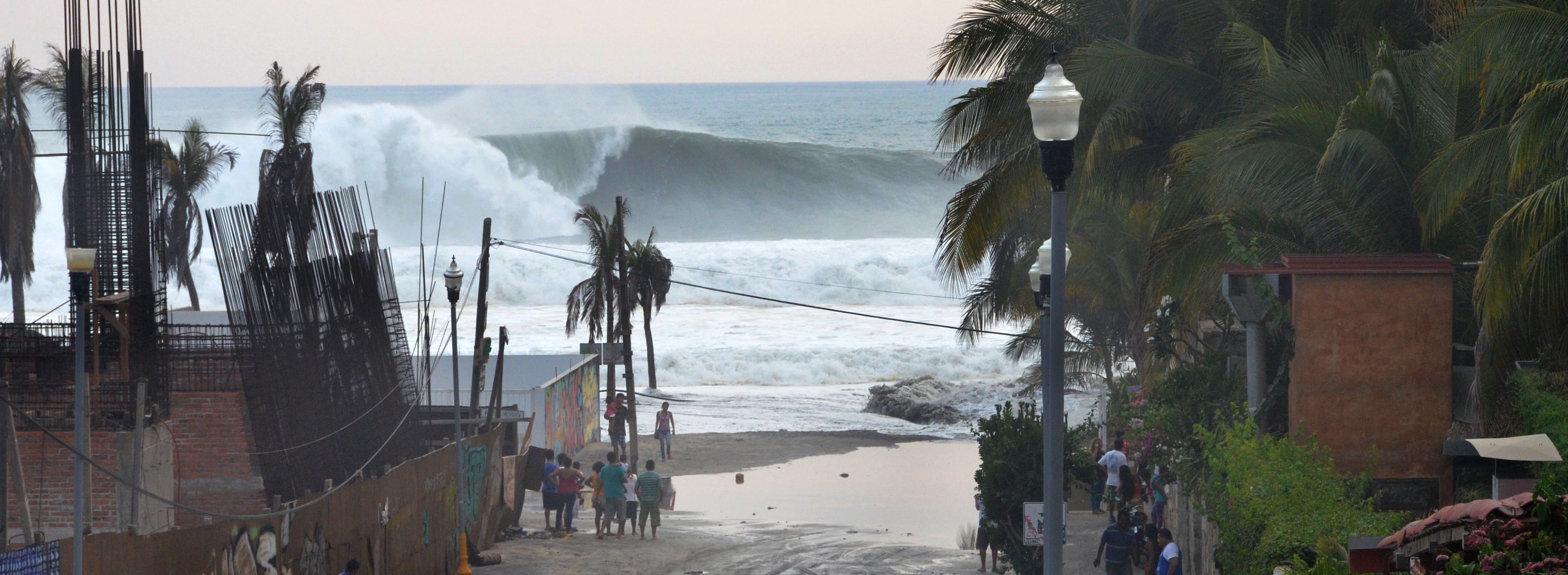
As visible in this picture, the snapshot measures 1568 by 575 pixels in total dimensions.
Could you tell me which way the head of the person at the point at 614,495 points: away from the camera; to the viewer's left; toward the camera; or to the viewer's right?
away from the camera

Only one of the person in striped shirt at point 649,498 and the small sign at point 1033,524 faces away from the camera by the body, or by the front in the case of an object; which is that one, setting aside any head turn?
the person in striped shirt

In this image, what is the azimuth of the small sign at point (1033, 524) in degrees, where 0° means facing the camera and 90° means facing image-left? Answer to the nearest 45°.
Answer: approximately 0°

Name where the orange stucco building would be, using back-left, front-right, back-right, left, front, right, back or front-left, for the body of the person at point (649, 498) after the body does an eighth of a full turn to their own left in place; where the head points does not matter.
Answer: back

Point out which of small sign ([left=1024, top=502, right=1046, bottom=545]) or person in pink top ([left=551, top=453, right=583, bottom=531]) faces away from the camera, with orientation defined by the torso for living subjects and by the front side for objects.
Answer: the person in pink top

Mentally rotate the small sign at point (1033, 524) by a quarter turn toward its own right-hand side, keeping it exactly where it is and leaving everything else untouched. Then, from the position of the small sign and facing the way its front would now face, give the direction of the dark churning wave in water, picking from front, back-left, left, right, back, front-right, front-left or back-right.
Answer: right

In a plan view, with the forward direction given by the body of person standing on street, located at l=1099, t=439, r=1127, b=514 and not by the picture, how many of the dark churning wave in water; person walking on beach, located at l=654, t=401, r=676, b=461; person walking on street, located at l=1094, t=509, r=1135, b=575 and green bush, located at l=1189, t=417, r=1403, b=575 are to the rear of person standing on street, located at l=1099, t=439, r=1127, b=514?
2

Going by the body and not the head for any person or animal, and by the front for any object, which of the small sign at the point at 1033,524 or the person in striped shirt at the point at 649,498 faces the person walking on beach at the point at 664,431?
the person in striped shirt

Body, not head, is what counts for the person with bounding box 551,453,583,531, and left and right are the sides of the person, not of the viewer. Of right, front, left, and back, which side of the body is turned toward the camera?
back

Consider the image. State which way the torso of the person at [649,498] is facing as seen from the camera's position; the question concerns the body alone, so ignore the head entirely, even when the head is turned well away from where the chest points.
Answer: away from the camera

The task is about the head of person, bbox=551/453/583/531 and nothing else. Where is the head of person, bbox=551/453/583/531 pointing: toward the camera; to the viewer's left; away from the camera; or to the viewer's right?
away from the camera

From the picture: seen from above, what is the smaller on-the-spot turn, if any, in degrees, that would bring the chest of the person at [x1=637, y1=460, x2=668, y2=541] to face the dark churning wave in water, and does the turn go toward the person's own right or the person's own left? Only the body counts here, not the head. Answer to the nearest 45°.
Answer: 0° — they already face it
